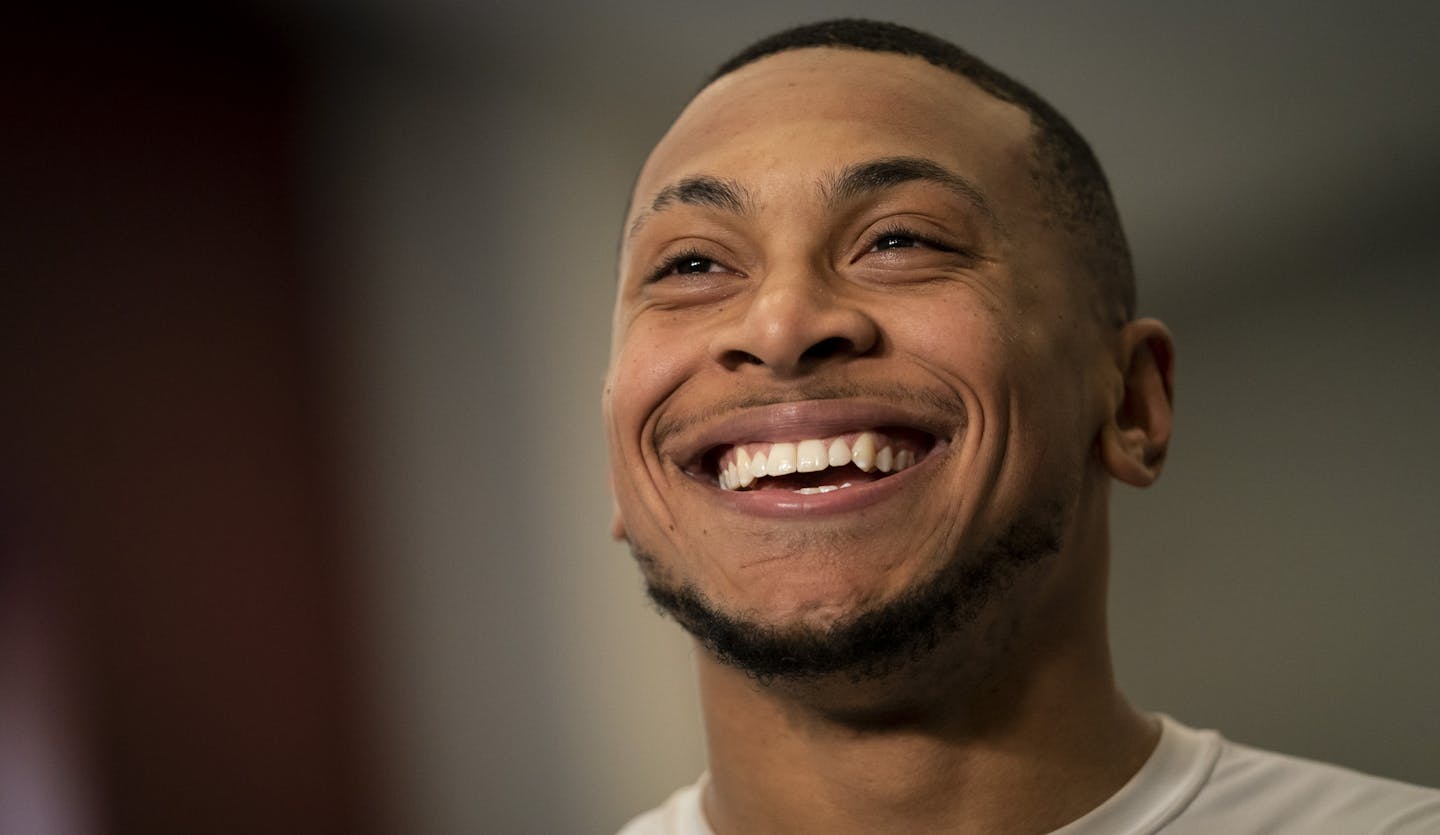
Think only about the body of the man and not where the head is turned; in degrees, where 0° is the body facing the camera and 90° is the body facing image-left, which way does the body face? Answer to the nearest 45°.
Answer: approximately 45°
